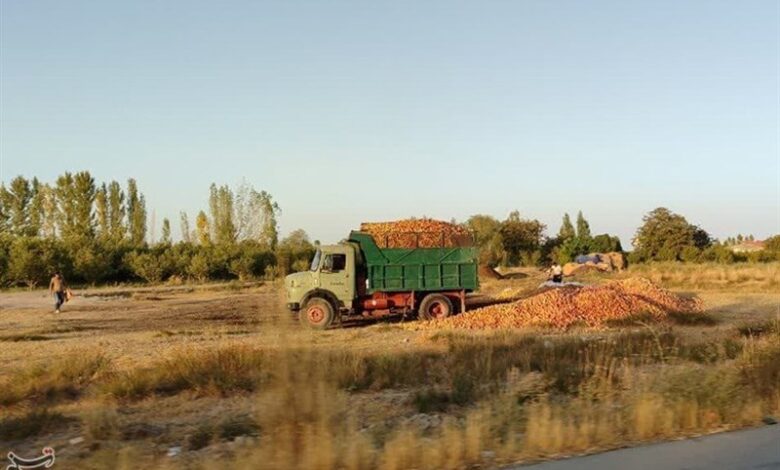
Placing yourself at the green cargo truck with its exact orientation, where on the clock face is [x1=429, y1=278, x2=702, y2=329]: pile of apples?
The pile of apples is roughly at 6 o'clock from the green cargo truck.

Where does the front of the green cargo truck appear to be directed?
to the viewer's left
